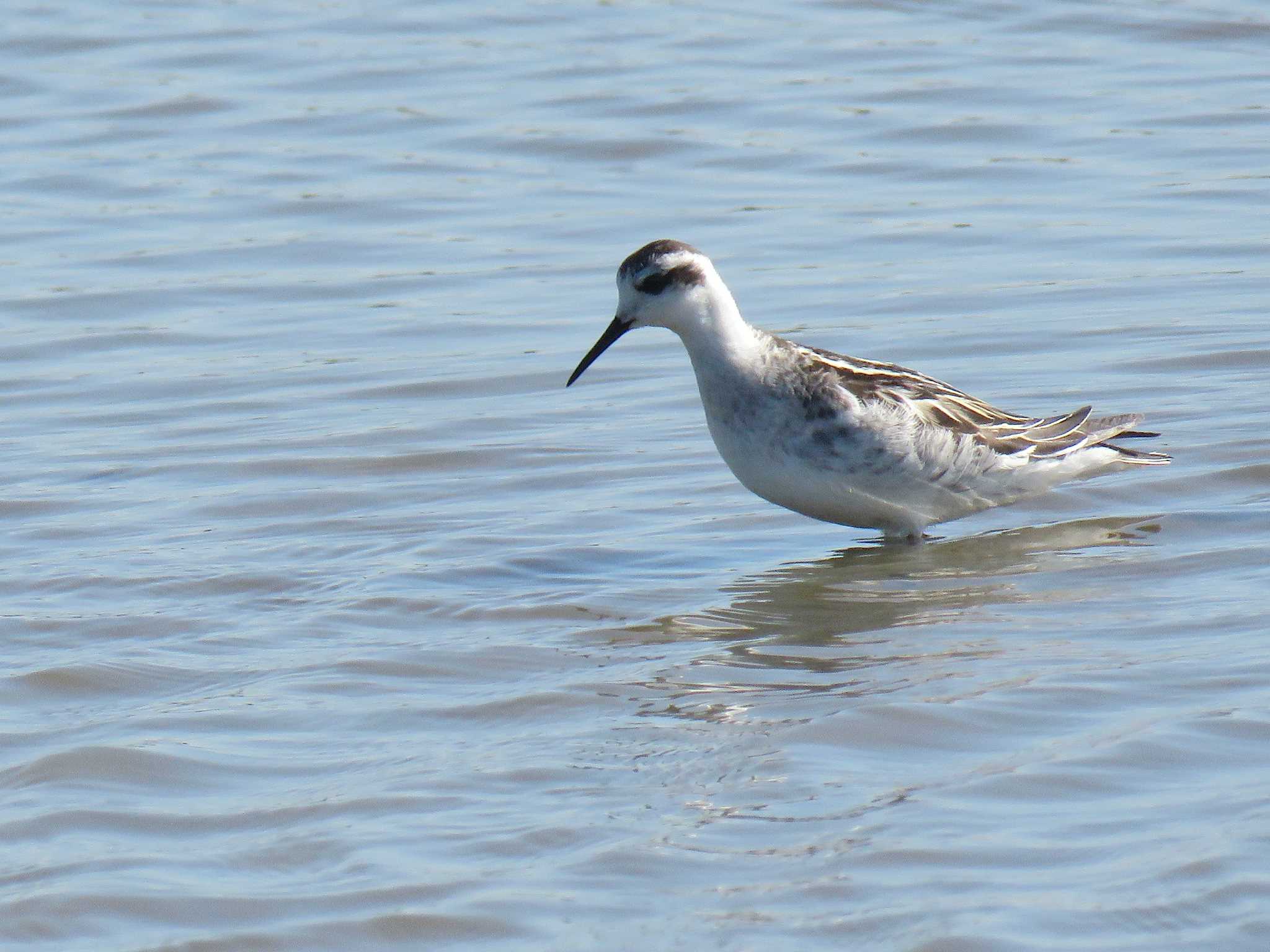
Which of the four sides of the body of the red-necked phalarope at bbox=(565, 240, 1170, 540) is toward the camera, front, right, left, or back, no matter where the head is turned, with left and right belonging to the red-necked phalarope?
left
